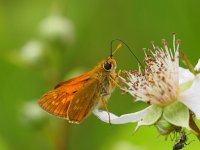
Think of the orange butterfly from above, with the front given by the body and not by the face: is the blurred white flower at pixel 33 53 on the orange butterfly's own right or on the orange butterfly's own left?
on the orange butterfly's own left

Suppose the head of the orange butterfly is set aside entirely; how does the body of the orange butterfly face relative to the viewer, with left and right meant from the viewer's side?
facing to the right of the viewer

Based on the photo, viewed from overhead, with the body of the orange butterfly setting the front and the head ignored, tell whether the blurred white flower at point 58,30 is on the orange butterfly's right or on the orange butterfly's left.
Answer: on the orange butterfly's left
